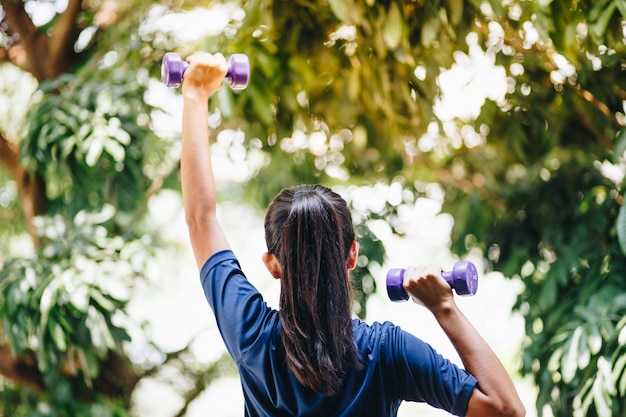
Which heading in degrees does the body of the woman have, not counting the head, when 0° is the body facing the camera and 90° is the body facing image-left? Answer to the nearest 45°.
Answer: approximately 180°

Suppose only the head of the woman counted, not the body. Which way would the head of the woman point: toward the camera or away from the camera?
away from the camera
